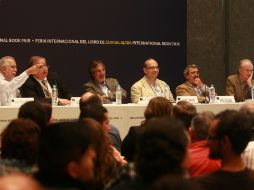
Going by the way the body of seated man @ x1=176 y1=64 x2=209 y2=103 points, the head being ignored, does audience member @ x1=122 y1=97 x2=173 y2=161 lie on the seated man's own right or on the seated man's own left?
on the seated man's own right

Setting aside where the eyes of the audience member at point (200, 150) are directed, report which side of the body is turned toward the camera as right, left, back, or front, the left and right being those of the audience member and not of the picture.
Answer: back

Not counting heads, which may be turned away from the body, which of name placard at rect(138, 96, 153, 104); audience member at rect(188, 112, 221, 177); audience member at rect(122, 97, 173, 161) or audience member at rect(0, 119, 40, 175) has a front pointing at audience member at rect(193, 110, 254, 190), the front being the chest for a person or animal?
the name placard

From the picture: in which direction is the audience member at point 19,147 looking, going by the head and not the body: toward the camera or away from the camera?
away from the camera

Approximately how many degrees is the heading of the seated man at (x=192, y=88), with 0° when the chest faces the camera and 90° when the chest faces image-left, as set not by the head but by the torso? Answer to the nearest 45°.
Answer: approximately 315°

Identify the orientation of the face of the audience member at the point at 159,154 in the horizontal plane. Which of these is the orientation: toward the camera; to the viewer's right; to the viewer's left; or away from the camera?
away from the camera

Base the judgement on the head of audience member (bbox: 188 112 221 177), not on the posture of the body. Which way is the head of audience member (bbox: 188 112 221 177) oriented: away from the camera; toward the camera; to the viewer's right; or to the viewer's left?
away from the camera

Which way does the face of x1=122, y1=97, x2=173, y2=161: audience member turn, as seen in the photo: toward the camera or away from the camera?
away from the camera
